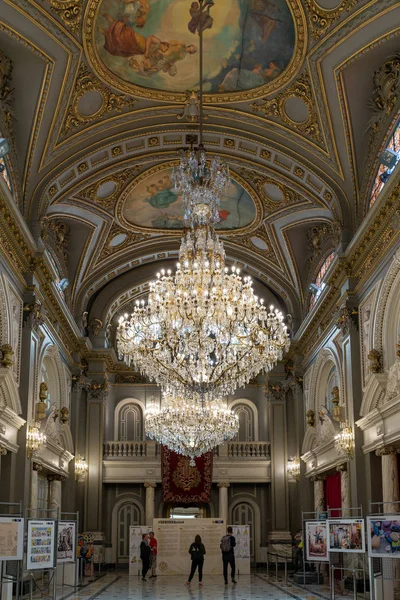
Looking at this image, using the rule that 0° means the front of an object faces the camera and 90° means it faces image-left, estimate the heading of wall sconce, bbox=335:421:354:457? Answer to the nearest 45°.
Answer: approximately 90°

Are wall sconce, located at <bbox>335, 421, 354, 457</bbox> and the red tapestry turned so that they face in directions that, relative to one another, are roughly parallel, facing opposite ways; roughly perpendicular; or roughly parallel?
roughly perpendicular

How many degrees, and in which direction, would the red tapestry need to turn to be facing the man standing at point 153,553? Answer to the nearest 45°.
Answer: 0° — it already faces them

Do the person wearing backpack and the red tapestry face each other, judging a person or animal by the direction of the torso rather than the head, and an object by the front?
yes

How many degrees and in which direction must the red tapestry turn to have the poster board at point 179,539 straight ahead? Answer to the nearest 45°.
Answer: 0° — it already faces it

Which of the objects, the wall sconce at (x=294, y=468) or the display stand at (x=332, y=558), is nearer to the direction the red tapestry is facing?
the display stand

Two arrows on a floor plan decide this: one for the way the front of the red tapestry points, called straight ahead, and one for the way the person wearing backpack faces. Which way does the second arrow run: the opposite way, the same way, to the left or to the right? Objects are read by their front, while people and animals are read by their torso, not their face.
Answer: the opposite way

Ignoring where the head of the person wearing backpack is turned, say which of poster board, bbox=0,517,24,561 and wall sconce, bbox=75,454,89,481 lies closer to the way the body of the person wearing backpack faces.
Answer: the wall sconce

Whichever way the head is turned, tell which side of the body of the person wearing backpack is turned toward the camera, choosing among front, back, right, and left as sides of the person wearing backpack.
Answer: back

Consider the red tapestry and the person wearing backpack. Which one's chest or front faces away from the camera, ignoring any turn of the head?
the person wearing backpack
